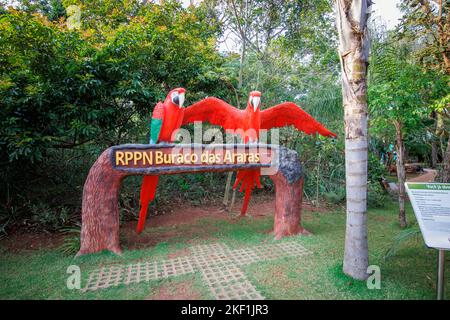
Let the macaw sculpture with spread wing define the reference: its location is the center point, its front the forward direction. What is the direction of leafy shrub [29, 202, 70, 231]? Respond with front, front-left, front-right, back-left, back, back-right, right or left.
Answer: right

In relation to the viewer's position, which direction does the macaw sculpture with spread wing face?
facing the viewer

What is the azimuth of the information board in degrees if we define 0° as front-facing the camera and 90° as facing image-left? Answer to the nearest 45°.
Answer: approximately 0°

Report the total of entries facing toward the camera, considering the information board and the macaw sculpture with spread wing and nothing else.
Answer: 2

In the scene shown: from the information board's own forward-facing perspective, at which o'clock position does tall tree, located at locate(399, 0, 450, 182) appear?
The tall tree is roughly at 6 o'clock from the information board.

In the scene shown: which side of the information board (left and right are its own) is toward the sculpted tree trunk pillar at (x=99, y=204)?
right

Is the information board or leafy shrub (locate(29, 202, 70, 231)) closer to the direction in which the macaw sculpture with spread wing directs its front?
the information board

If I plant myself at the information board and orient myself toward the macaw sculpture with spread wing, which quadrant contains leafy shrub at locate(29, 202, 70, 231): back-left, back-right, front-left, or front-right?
front-left

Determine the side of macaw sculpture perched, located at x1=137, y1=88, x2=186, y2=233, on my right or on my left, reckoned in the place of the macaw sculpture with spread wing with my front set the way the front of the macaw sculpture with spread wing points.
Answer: on my right

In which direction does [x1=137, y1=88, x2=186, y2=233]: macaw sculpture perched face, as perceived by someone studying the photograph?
facing the viewer and to the right of the viewer

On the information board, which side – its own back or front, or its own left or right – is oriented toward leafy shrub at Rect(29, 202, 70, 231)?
right
